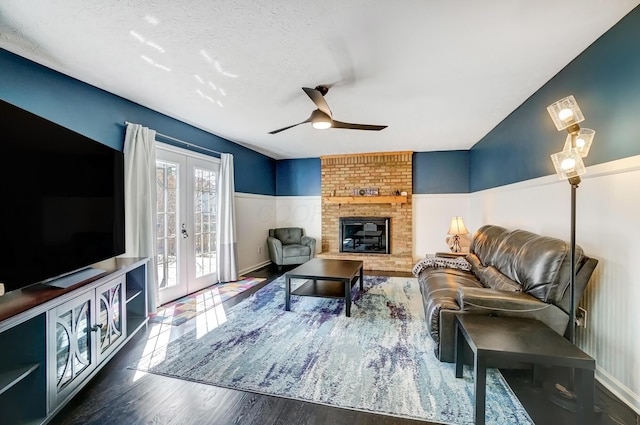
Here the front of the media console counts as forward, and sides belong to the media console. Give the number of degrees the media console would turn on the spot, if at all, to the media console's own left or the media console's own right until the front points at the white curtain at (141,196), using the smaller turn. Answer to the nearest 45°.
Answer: approximately 90° to the media console's own left

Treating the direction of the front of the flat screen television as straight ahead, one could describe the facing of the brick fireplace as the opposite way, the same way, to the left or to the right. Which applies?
to the right

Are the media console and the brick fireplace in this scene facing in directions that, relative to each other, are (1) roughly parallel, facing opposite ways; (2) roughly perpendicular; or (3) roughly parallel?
roughly perpendicular

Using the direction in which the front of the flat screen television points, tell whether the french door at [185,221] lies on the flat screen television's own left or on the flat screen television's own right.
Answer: on the flat screen television's own left

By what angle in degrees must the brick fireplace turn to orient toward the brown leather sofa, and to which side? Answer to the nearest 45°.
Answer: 0° — it already faces it

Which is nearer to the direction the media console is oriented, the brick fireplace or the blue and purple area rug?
the blue and purple area rug

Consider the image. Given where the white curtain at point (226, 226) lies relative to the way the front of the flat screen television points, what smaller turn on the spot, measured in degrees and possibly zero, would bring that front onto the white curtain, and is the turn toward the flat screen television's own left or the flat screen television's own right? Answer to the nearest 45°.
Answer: approximately 90° to the flat screen television's own left

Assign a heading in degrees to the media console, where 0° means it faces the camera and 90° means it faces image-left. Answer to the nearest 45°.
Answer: approximately 315°

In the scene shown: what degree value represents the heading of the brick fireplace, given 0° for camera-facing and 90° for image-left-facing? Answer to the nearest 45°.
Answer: approximately 0°
